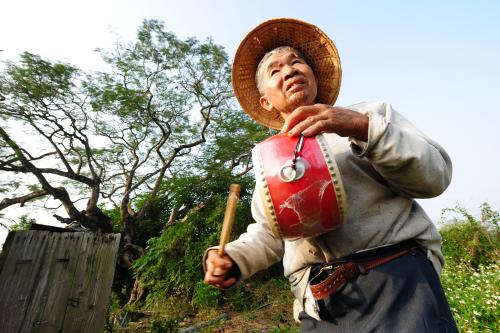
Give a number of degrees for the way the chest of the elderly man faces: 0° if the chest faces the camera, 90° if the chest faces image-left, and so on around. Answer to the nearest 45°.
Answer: approximately 45°

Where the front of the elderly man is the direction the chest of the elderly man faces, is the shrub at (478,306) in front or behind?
behind

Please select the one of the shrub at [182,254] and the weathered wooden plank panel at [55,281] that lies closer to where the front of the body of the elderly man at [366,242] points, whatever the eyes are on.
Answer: the weathered wooden plank panel

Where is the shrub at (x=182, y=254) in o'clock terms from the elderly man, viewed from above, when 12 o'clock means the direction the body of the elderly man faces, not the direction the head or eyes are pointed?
The shrub is roughly at 3 o'clock from the elderly man.

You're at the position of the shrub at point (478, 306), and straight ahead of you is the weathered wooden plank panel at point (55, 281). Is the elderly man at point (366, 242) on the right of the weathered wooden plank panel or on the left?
left

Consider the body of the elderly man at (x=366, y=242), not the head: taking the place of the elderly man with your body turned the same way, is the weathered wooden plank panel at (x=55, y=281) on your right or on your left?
on your right

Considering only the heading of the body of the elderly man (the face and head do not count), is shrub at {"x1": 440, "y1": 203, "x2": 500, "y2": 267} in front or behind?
behind
